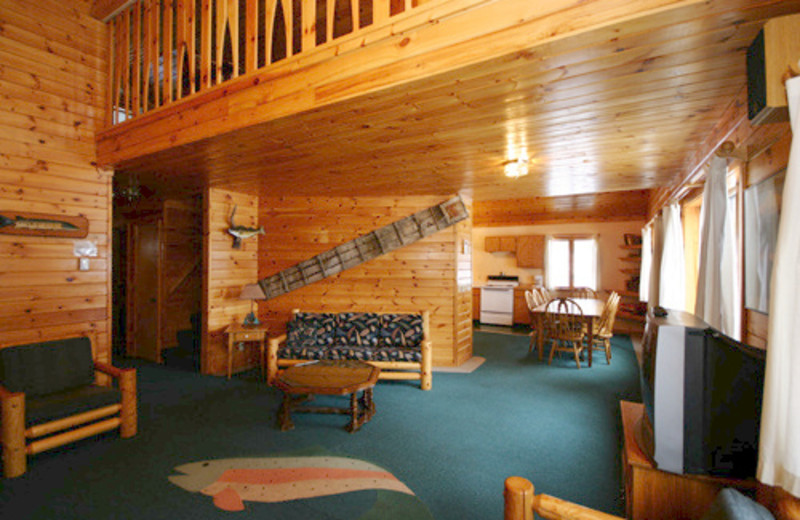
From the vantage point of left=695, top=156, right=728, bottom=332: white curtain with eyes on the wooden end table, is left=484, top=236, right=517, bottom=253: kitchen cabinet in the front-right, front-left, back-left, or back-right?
front-right

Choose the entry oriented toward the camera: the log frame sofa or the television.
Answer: the log frame sofa

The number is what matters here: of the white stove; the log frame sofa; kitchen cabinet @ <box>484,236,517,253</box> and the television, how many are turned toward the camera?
3

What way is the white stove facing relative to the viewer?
toward the camera

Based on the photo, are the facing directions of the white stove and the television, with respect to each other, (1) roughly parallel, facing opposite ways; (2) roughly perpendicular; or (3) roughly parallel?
roughly perpendicular

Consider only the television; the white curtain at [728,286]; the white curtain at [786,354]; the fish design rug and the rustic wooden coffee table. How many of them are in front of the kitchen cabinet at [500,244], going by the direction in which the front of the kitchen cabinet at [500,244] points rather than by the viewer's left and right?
5

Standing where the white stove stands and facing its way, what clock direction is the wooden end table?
The wooden end table is roughly at 1 o'clock from the white stove.

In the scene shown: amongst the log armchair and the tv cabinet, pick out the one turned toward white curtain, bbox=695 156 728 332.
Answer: the log armchair

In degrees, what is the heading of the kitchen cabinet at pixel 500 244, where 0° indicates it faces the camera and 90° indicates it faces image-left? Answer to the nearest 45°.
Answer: approximately 0°

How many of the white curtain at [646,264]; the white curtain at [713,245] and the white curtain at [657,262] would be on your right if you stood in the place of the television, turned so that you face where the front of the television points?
3

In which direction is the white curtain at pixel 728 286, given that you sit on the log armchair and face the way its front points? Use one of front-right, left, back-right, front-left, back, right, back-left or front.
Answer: front

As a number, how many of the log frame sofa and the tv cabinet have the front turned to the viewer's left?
1

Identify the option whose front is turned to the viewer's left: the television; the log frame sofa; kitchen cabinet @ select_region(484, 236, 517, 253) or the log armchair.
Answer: the television

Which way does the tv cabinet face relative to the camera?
to the viewer's left

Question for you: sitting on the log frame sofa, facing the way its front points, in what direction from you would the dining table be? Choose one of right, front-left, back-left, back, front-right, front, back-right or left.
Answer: left

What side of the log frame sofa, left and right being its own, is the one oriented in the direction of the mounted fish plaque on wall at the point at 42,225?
right
